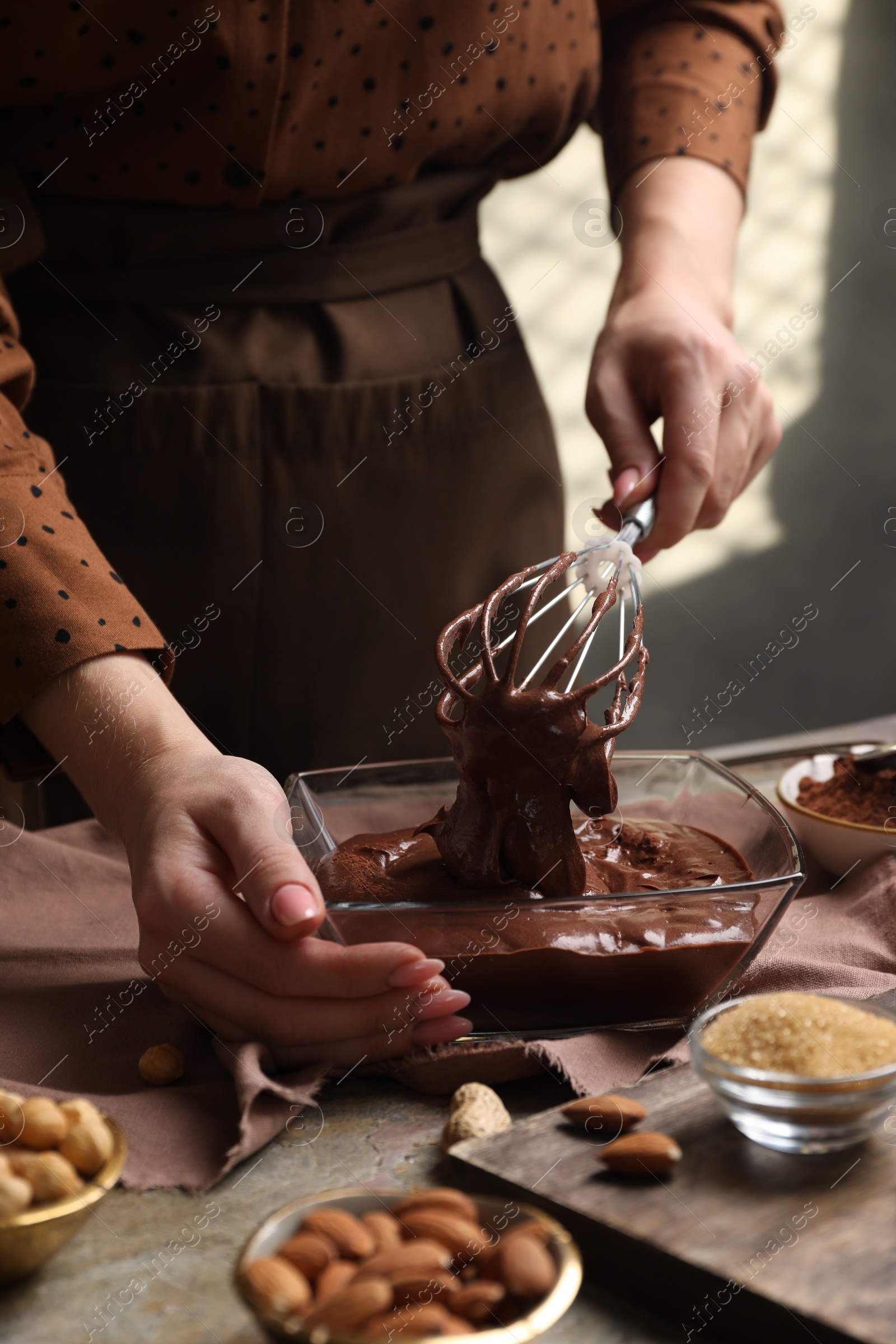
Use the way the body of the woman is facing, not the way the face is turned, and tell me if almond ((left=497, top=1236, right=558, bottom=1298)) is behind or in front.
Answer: in front

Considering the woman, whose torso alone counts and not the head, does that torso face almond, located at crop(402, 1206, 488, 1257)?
yes

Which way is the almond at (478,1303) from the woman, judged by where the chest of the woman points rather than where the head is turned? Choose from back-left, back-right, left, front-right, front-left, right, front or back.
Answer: front

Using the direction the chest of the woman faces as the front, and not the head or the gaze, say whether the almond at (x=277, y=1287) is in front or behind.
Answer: in front

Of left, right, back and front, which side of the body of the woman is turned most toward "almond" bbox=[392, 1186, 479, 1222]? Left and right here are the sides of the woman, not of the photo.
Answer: front

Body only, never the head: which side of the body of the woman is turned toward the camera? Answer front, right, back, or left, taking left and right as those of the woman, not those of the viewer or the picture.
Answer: front

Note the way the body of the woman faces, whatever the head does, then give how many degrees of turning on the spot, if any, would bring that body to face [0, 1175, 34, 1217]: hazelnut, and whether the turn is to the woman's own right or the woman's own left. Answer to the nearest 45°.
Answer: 0° — they already face it

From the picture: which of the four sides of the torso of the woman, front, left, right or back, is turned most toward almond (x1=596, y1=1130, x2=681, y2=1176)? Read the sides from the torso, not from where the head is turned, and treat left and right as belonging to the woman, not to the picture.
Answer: front

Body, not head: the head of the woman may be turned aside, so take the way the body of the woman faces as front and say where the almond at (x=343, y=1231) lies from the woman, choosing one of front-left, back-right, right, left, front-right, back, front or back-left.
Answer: front

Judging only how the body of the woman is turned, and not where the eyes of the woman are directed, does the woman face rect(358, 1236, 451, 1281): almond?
yes
